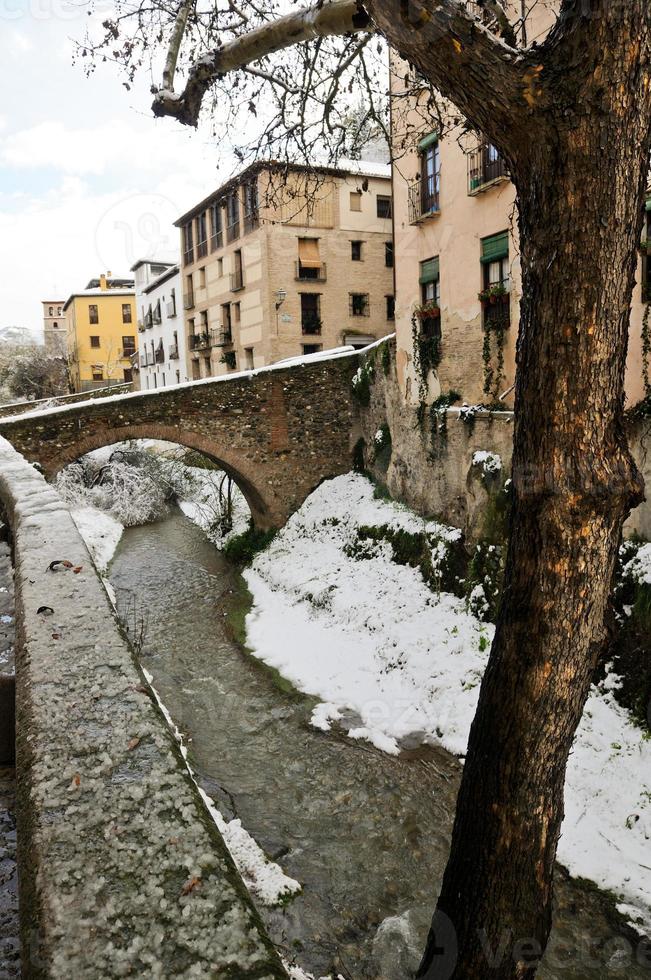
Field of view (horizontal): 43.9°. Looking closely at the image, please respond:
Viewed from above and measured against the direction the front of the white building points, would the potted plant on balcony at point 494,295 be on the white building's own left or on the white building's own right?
on the white building's own left

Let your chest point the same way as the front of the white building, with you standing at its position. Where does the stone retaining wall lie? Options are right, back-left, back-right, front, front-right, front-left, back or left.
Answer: front-left

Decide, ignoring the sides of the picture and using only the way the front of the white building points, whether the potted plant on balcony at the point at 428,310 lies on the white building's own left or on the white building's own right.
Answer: on the white building's own left

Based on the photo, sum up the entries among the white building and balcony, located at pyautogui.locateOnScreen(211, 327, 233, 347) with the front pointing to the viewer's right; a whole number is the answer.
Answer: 0

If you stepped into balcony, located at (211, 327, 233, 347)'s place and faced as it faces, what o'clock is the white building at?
The white building is roughly at 4 o'clock from the balcony.

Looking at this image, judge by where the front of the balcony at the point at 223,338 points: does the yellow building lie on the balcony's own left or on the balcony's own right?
on the balcony's own right
